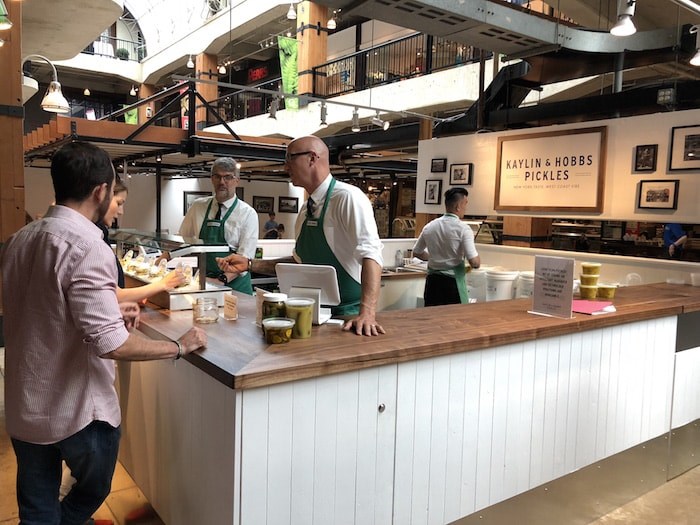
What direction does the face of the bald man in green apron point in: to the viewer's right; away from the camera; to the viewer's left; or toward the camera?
to the viewer's left

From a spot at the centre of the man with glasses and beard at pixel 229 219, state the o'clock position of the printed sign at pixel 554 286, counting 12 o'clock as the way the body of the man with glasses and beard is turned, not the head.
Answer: The printed sign is roughly at 9 o'clock from the man with glasses and beard.

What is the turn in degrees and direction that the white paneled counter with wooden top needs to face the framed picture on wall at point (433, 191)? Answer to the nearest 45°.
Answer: approximately 135° to its left

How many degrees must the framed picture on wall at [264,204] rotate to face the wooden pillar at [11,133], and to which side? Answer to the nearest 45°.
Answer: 0° — it already faces it

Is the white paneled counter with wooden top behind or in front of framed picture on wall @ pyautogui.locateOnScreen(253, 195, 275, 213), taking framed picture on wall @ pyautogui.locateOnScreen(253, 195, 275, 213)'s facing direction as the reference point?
in front

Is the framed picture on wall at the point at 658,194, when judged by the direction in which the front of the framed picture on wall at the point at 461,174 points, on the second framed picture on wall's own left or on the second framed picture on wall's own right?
on the second framed picture on wall's own left

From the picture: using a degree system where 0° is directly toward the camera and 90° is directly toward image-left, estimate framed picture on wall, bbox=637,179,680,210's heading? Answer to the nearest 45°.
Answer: approximately 45°

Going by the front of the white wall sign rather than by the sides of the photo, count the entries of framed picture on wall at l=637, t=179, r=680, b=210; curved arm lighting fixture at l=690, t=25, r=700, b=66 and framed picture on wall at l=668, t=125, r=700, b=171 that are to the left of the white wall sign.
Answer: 3

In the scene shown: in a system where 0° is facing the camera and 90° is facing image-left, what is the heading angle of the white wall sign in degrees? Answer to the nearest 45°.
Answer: approximately 45°

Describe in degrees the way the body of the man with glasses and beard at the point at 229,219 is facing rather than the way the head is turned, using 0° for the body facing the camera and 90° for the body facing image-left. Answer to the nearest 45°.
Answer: approximately 45°

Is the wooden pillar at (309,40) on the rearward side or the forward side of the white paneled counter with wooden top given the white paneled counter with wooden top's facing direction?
on the rearward side

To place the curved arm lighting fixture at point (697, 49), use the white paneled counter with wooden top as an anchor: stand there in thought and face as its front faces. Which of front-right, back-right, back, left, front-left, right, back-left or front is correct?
left

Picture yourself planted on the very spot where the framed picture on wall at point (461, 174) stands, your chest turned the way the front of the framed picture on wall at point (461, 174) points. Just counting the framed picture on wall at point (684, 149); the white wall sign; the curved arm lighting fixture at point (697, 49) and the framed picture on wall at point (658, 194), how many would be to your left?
4
